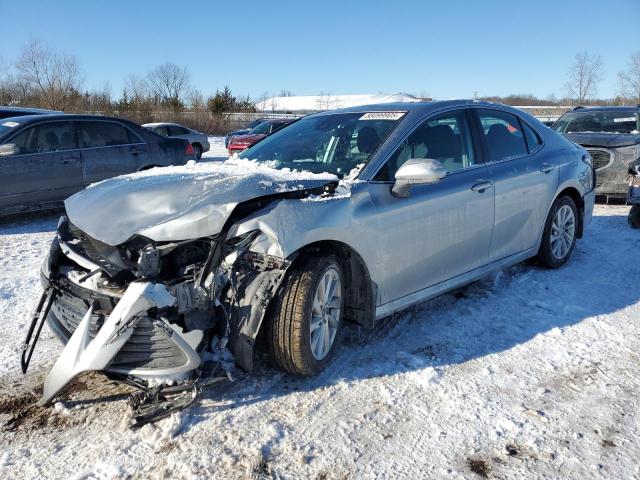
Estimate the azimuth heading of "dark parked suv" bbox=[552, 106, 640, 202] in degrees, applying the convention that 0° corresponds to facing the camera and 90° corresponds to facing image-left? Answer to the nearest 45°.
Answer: approximately 0°

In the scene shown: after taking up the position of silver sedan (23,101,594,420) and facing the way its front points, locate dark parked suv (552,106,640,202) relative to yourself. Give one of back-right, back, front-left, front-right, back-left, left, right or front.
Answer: back

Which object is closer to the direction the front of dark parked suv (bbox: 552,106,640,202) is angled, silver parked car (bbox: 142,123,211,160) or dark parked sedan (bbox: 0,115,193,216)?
the dark parked sedan

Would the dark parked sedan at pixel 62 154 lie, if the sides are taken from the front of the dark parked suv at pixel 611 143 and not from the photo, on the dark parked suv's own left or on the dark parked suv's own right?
on the dark parked suv's own right

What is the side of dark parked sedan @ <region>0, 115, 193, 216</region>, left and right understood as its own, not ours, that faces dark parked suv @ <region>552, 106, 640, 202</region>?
back

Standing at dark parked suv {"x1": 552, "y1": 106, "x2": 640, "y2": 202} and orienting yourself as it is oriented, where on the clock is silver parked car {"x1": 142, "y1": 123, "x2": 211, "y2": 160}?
The silver parked car is roughly at 4 o'clock from the dark parked suv.

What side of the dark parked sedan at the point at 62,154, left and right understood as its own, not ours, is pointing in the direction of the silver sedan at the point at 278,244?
left

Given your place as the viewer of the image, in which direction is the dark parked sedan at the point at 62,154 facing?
facing to the left of the viewer

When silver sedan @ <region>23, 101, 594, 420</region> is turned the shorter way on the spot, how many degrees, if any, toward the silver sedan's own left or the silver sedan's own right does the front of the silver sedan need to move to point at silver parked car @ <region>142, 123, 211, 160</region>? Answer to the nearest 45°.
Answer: approximately 135° to the silver sedan's own right

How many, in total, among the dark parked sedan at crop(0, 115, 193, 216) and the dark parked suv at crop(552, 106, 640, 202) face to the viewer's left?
1
